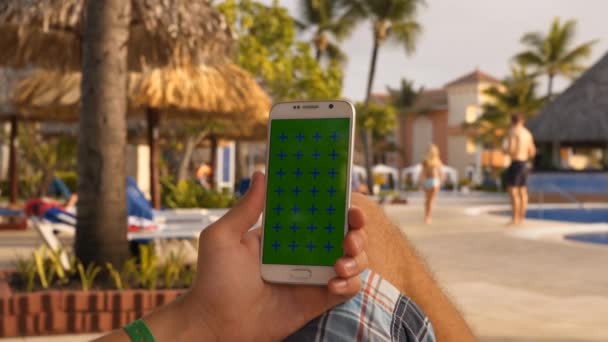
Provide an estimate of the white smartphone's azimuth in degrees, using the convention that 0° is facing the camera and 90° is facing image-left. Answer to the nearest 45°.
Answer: approximately 0°

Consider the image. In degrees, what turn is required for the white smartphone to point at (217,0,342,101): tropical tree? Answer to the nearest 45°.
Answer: approximately 180°

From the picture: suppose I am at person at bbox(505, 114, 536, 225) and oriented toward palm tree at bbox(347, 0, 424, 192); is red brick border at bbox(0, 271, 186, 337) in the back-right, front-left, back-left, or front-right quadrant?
back-left

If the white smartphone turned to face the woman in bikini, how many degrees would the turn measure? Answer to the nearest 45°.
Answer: approximately 180°
